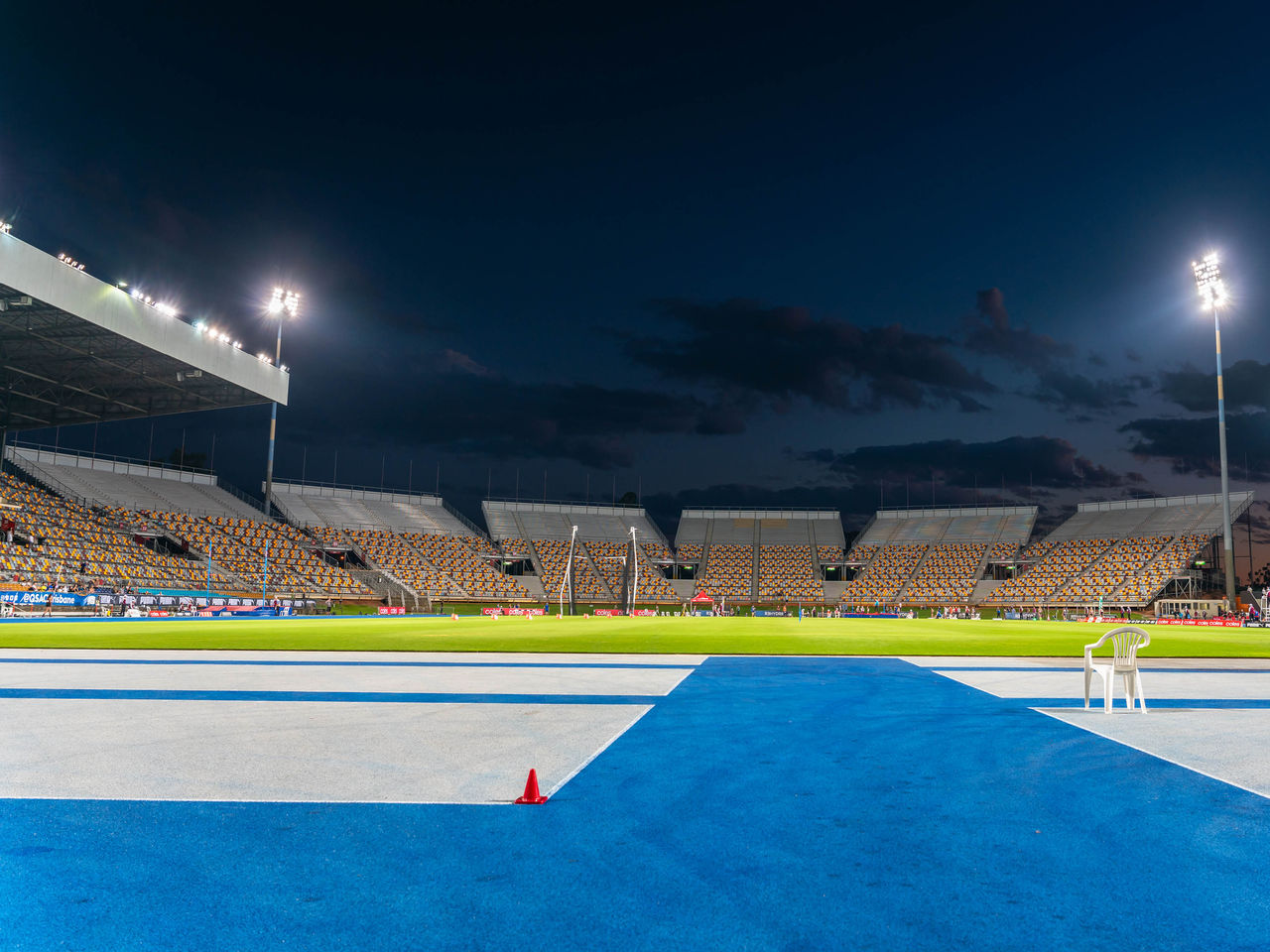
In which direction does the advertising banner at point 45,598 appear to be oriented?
toward the camera

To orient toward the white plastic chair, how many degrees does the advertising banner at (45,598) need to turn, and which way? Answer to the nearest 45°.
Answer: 0° — it already faces it

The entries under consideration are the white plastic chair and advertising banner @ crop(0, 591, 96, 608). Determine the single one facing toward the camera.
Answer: the advertising banner

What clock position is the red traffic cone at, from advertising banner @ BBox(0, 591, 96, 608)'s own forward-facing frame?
The red traffic cone is roughly at 12 o'clock from the advertising banner.
